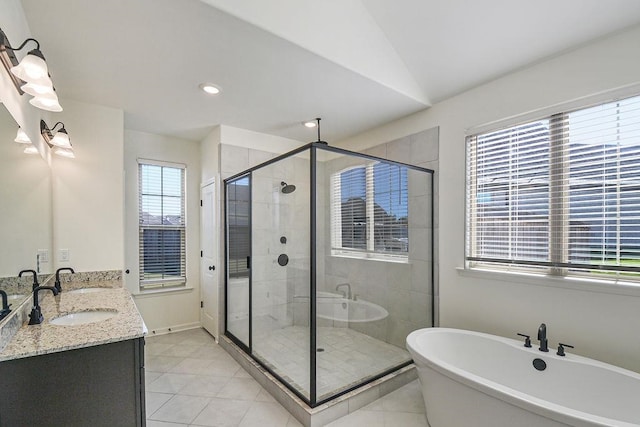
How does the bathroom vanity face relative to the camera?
to the viewer's right

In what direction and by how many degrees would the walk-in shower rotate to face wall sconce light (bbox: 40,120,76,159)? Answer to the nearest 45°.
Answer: approximately 45° to its right

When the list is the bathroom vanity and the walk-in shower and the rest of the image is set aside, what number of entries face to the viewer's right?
1

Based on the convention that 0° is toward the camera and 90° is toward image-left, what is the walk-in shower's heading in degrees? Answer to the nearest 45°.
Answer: approximately 45°

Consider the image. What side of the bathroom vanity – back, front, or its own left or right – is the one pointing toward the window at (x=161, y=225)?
left

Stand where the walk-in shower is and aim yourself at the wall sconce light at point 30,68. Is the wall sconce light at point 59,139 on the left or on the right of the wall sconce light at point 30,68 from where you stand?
right

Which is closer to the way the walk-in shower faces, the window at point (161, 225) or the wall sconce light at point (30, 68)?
the wall sconce light

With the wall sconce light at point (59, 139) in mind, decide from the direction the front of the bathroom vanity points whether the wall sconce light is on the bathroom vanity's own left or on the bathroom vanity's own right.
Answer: on the bathroom vanity's own left

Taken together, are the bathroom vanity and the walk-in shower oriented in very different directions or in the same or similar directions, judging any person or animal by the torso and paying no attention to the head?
very different directions

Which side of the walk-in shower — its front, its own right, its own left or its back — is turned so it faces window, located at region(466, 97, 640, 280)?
left

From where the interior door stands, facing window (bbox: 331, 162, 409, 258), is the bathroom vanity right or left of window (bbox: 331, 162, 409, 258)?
right

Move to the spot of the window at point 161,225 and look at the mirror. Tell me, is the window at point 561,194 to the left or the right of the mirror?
left
